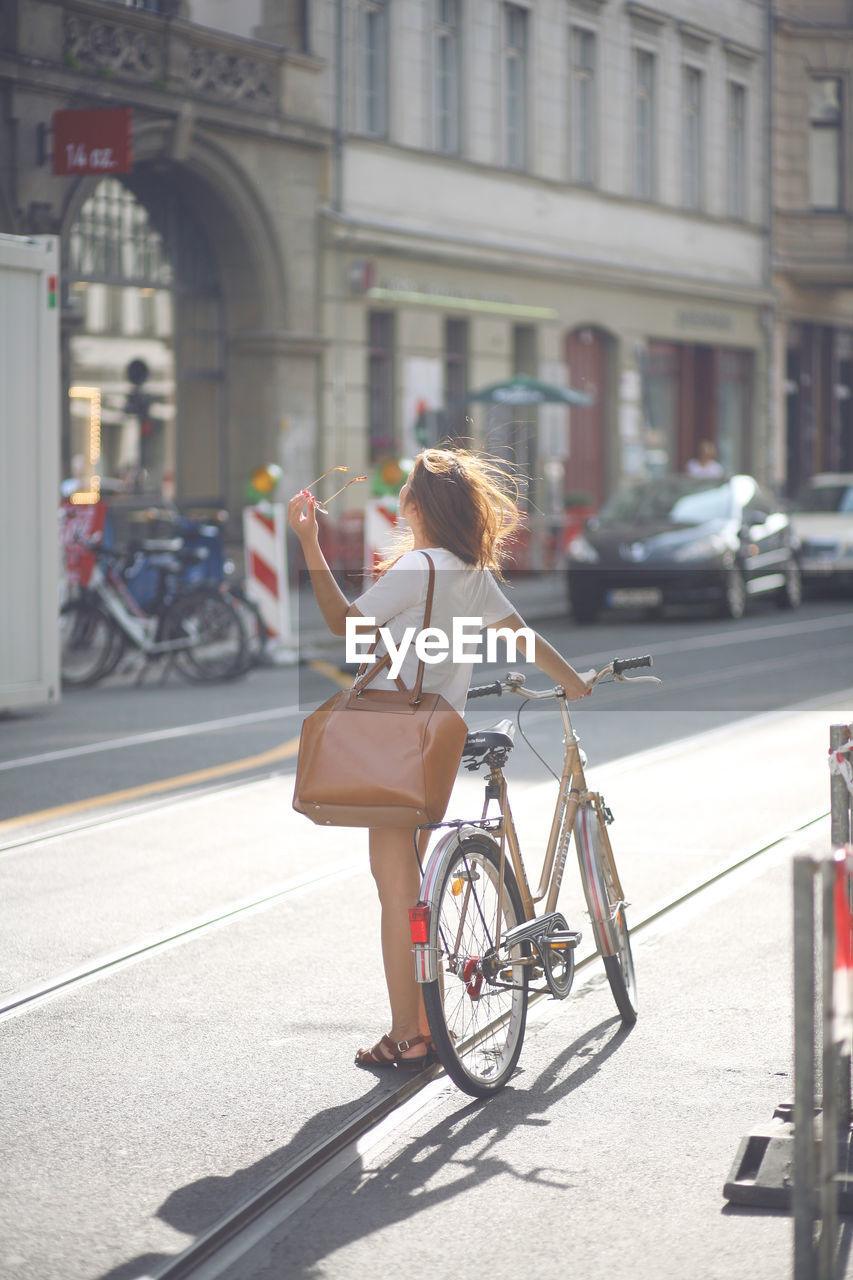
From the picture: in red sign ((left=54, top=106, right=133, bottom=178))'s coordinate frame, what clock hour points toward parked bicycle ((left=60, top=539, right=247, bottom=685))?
The parked bicycle is roughly at 12 o'clock from the red sign.

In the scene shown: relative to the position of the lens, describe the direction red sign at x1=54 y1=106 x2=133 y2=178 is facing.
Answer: facing the viewer

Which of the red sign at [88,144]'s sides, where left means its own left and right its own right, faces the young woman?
front

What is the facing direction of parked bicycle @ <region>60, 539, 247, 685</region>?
to the viewer's left

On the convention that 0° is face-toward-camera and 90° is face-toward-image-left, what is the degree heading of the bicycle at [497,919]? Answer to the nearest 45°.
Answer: approximately 225°

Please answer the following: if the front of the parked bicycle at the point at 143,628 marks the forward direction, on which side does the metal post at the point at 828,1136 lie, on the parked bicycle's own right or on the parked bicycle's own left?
on the parked bicycle's own left

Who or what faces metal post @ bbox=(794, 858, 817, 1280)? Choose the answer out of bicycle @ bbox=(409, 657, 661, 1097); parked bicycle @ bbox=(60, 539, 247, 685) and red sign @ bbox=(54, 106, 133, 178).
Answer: the red sign

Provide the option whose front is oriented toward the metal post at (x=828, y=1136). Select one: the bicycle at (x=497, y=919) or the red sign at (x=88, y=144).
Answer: the red sign

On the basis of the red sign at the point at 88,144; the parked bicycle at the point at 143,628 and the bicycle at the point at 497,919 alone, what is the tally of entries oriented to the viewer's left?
1

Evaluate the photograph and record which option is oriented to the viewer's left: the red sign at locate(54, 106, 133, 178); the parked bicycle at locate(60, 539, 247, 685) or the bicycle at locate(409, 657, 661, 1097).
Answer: the parked bicycle

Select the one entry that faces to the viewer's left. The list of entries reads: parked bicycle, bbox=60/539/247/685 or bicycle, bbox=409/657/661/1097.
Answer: the parked bicycle

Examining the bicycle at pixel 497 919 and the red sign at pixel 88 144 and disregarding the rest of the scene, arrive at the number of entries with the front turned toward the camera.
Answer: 1

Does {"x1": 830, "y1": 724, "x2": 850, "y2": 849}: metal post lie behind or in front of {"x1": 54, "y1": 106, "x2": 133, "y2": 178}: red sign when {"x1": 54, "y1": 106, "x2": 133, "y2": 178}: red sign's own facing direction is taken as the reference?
in front

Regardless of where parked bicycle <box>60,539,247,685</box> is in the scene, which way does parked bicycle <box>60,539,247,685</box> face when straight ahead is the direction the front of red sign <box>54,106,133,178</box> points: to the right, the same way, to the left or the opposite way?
to the right

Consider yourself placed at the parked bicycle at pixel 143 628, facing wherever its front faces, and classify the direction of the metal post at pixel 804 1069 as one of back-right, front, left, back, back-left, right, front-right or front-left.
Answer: left

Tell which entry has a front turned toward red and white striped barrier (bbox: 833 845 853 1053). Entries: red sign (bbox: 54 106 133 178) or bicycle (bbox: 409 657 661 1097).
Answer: the red sign

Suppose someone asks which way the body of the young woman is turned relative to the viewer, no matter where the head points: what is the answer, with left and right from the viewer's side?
facing away from the viewer and to the left of the viewer

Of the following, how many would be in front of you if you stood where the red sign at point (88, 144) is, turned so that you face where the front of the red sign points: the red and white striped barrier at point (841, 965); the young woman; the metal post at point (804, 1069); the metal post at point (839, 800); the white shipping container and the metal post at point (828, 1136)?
6

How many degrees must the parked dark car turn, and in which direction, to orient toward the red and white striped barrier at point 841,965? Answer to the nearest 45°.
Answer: approximately 45° to its left

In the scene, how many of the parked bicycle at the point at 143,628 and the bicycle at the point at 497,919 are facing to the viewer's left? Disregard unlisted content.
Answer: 1
